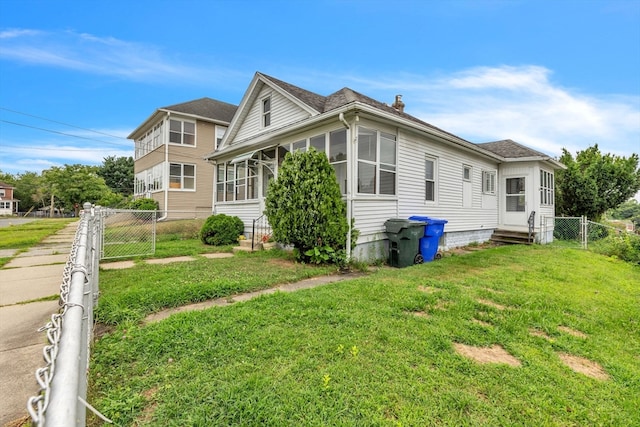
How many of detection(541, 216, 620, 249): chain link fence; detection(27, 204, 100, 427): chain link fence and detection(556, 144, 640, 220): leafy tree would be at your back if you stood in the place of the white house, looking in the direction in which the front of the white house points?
2

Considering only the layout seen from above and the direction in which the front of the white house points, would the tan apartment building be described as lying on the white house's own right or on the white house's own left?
on the white house's own right

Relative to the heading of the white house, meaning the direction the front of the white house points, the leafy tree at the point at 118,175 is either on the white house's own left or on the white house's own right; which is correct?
on the white house's own right

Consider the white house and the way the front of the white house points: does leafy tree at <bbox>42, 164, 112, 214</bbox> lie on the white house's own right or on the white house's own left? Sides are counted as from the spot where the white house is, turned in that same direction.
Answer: on the white house's own right

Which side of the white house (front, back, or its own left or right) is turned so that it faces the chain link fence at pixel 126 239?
front

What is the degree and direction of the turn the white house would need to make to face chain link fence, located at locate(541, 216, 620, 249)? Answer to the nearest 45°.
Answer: approximately 180°

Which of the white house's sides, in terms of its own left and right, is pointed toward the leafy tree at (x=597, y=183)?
back

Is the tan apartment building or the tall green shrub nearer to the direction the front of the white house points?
the tall green shrub

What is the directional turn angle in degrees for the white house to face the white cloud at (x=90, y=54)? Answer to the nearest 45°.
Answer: approximately 45° to its right
